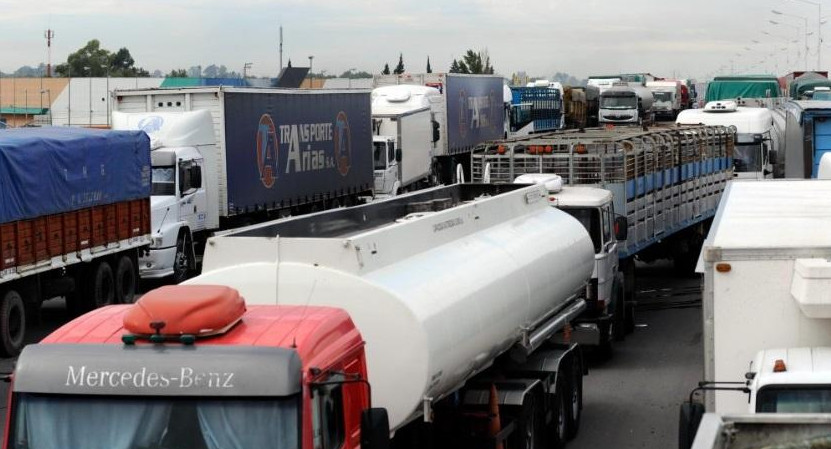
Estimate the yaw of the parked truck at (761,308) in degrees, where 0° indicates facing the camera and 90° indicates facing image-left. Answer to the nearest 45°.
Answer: approximately 0°

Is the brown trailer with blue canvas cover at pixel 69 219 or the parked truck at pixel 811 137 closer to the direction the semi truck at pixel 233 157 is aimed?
the brown trailer with blue canvas cover

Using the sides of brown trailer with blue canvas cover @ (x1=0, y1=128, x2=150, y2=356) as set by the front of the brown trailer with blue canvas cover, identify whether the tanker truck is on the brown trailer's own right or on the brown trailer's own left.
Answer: on the brown trailer's own left

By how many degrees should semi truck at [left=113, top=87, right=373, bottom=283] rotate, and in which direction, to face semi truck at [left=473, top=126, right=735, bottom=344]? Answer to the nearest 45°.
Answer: approximately 90° to its left

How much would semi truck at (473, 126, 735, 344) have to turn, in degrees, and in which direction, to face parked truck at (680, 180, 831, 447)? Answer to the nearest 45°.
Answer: approximately 45° to its left

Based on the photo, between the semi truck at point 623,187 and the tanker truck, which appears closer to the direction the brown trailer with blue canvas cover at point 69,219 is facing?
the tanker truck

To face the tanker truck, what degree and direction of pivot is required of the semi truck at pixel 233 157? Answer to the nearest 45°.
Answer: approximately 45° to its left

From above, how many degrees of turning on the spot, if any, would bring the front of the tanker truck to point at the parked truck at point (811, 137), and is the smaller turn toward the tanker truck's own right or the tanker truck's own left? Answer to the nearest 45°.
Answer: approximately 180°

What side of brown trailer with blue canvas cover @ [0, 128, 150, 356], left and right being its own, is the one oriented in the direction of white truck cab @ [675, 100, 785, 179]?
back

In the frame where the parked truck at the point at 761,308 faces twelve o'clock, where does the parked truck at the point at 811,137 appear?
the parked truck at the point at 811,137 is roughly at 6 o'clock from the parked truck at the point at 761,308.

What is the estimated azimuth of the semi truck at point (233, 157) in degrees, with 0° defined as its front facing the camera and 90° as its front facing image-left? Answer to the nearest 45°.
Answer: approximately 45°

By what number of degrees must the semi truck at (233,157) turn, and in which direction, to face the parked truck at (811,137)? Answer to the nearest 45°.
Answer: approximately 135° to its left
